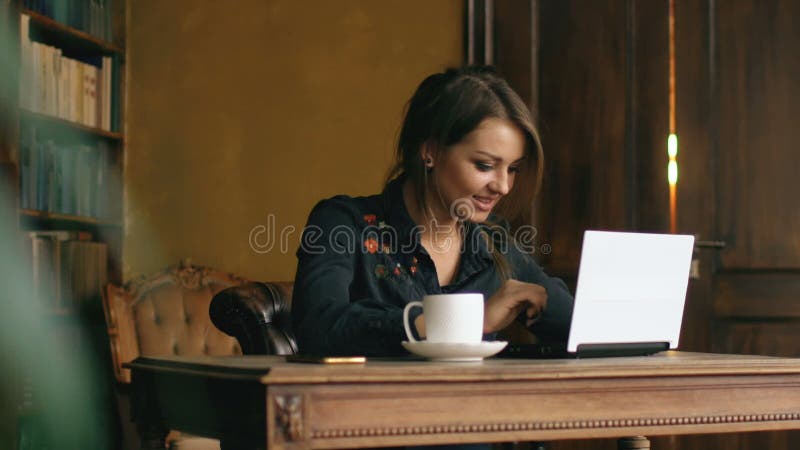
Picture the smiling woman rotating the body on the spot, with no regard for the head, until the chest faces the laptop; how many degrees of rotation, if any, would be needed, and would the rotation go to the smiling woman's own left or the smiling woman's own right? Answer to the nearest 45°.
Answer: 0° — they already face it

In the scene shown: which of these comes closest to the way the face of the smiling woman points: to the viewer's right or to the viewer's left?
to the viewer's right

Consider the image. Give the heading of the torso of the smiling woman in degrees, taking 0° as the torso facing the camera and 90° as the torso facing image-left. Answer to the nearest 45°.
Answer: approximately 315°

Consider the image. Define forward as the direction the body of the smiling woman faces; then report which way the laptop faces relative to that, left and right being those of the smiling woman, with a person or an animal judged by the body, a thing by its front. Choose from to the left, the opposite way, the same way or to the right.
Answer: the opposite way

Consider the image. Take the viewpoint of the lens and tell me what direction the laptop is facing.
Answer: facing away from the viewer and to the left of the viewer

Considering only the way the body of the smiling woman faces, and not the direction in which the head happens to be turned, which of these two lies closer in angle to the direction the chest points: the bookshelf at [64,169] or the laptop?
the laptop

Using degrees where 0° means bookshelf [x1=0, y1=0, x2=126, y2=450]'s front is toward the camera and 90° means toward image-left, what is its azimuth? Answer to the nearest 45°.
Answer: approximately 315°
